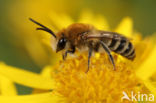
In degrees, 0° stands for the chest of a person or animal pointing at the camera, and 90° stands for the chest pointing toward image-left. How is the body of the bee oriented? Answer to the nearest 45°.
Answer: approximately 90°
